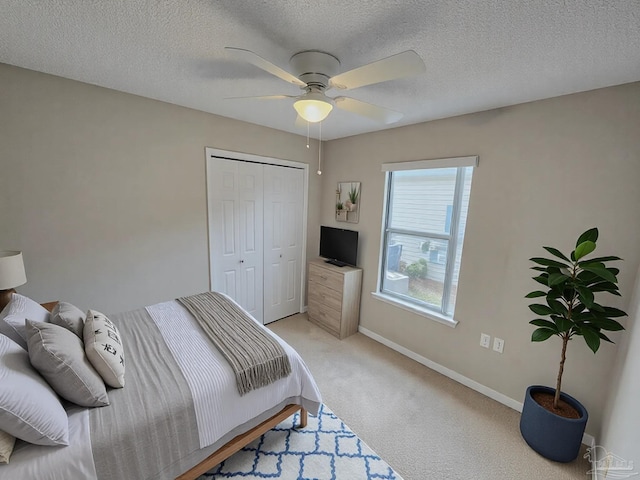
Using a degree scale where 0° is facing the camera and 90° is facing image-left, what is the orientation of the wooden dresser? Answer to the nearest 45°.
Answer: approximately 45°

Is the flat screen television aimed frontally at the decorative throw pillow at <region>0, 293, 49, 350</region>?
yes

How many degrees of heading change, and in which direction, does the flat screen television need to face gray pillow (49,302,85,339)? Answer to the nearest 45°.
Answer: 0° — it already faces it

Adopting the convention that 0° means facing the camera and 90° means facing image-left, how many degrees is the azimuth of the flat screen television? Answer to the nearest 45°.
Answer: approximately 45°
